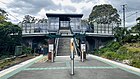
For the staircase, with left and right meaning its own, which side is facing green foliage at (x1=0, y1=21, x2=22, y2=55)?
right

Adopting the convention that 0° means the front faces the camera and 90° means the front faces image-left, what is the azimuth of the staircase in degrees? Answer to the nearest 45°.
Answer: approximately 0°
